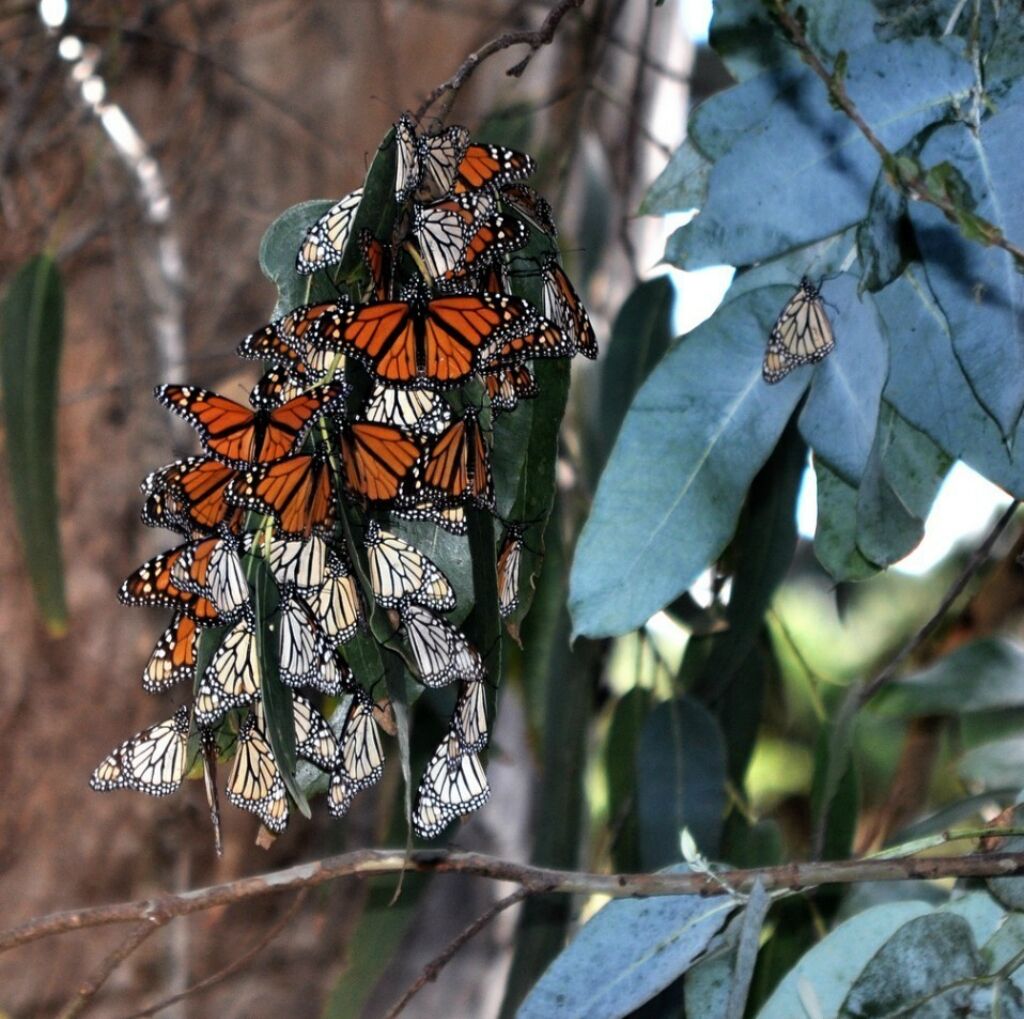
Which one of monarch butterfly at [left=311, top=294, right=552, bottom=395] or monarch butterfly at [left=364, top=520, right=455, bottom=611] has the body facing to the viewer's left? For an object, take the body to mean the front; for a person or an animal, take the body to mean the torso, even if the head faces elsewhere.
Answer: monarch butterfly at [left=364, top=520, right=455, bottom=611]

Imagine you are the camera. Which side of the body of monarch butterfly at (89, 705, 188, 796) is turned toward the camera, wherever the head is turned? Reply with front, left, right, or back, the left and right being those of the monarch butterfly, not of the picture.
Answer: right

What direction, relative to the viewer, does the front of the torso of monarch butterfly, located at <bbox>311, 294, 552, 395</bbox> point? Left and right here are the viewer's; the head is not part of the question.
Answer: facing away from the viewer

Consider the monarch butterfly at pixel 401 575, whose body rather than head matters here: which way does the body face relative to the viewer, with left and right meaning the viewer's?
facing to the left of the viewer

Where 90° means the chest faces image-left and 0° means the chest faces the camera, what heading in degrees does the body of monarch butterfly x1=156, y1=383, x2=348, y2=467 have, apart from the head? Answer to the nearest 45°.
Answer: approximately 180°

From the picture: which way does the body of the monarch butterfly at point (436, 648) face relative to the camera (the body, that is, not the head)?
to the viewer's left

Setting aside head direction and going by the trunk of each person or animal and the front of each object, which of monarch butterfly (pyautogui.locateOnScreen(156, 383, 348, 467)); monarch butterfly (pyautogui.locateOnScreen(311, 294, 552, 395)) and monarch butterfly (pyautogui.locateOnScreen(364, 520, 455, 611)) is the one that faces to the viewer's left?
monarch butterfly (pyautogui.locateOnScreen(364, 520, 455, 611))

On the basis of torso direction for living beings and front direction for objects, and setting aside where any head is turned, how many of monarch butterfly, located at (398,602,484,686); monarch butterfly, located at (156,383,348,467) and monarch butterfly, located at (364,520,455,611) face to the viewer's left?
2
